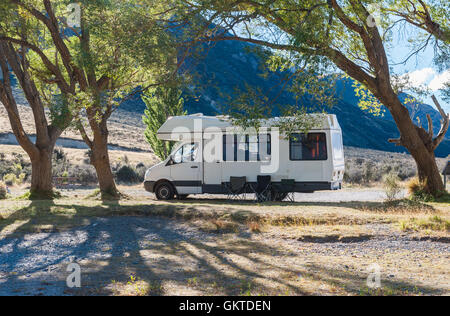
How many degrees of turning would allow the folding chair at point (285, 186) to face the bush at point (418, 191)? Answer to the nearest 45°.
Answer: approximately 135° to its left

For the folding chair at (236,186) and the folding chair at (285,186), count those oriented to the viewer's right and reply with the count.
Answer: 0

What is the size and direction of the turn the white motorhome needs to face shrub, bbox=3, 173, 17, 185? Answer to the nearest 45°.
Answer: approximately 45° to its right

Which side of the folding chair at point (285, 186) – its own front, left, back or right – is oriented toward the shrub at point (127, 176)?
right

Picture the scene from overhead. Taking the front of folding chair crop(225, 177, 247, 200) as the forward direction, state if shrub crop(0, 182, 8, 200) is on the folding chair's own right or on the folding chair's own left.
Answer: on the folding chair's own right

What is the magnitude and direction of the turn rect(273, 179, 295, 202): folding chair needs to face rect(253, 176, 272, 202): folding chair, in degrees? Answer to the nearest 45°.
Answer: approximately 45° to its right

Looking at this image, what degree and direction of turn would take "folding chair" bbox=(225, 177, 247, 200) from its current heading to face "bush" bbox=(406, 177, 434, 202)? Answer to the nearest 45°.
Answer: approximately 135° to its left

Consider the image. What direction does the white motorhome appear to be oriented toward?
to the viewer's left

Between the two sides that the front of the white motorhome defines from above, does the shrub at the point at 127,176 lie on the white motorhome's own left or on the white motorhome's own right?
on the white motorhome's own right

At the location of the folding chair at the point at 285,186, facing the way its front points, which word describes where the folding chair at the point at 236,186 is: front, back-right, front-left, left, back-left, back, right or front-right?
front-right

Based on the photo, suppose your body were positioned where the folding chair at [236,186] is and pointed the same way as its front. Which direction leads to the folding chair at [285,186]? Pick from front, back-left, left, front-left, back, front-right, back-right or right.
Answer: back-left

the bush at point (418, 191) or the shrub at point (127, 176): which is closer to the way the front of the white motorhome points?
the shrub

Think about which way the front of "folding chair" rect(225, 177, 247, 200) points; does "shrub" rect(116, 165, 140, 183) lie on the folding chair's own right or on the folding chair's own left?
on the folding chair's own right

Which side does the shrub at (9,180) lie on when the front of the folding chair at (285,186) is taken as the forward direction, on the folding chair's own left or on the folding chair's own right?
on the folding chair's own right

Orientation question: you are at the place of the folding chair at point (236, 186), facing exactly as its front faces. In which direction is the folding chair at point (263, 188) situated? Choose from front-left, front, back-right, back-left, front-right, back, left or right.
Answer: back-left

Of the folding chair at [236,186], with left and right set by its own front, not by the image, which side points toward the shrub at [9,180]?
right

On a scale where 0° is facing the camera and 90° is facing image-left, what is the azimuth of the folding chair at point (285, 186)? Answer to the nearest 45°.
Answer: approximately 45°

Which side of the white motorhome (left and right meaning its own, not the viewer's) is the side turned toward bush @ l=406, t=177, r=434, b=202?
back
